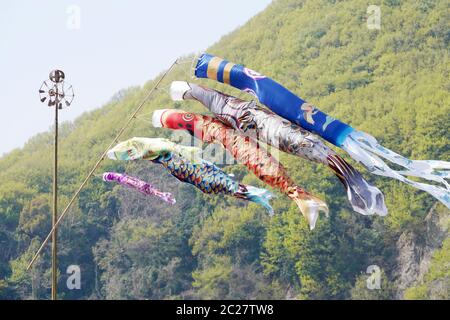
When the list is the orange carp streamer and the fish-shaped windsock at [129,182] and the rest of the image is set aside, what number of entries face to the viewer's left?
2

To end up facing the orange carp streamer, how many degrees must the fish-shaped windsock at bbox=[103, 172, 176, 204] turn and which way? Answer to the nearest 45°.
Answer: approximately 135° to its left

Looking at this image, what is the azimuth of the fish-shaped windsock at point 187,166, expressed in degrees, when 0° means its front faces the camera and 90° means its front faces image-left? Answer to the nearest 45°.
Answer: approximately 90°

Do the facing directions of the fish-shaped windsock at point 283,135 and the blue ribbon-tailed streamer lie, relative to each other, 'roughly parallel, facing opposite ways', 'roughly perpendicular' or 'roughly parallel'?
roughly parallel

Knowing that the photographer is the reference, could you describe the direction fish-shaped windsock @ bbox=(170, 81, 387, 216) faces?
facing to the left of the viewer

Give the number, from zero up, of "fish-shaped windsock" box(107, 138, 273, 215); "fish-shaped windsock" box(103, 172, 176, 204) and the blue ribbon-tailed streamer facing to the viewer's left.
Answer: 3

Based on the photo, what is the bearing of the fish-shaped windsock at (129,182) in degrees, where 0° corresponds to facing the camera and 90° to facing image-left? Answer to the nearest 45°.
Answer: approximately 90°

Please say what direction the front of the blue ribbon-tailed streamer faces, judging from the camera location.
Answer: facing to the left of the viewer

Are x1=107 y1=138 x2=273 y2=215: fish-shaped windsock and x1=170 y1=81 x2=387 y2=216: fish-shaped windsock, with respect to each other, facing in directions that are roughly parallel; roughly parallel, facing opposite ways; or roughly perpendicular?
roughly parallel

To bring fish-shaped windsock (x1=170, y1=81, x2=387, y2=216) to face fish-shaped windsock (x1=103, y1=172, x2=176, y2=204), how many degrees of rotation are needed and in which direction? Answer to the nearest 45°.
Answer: approximately 45° to its right

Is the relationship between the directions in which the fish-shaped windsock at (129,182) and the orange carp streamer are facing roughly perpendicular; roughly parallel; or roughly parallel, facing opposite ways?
roughly parallel

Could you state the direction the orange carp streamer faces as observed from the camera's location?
facing to the left of the viewer
